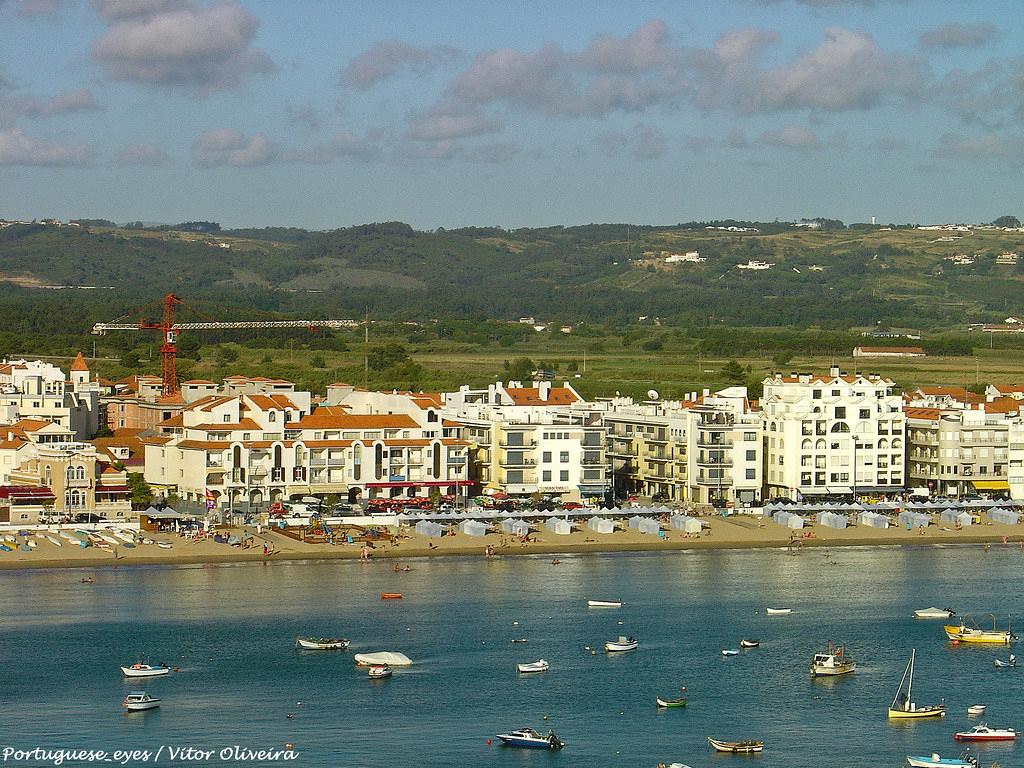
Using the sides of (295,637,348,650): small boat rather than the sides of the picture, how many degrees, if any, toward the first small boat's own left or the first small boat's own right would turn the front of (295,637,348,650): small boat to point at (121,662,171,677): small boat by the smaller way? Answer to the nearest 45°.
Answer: approximately 45° to the first small boat's own left

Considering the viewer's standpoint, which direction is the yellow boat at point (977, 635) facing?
facing to the left of the viewer

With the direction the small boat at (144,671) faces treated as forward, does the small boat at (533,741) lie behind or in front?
behind

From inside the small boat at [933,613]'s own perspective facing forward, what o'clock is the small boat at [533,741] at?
the small boat at [533,741] is roughly at 10 o'clock from the small boat at [933,613].

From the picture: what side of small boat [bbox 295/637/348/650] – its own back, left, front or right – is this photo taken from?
left

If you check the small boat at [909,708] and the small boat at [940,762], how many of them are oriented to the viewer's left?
2

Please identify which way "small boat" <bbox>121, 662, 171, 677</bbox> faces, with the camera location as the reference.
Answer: facing to the left of the viewer

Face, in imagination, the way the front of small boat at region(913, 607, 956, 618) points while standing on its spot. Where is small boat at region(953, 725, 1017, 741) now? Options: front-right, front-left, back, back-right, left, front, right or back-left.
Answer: left

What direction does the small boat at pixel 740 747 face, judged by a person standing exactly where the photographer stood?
facing to the left of the viewer

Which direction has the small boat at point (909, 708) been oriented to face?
to the viewer's left

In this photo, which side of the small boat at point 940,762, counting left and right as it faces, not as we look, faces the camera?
left

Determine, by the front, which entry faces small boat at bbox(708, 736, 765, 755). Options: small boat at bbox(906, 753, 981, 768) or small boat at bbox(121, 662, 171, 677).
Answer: small boat at bbox(906, 753, 981, 768)
